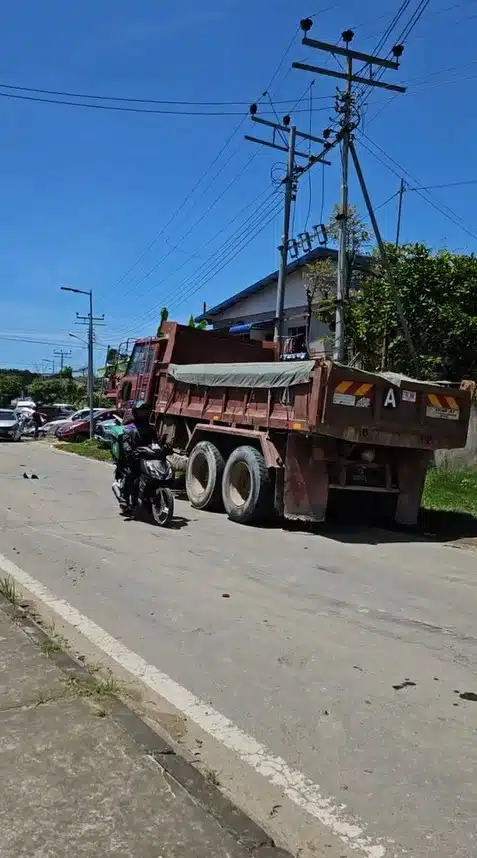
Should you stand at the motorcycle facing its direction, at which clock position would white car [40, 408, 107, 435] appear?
The white car is roughly at 7 o'clock from the motorcycle.

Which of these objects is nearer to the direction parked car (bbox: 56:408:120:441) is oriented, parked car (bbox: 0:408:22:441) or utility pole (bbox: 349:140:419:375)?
the parked car

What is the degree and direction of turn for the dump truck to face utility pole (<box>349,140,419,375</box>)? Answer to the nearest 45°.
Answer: approximately 45° to its right

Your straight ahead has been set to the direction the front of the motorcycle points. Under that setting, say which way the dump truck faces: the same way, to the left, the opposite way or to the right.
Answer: the opposite way

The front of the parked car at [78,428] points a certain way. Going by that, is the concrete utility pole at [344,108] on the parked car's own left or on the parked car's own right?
on the parked car's own left

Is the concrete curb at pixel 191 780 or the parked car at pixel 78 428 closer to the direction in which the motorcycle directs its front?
the concrete curb

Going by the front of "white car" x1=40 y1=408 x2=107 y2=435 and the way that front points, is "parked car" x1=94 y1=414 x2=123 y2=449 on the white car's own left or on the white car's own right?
on the white car's own left

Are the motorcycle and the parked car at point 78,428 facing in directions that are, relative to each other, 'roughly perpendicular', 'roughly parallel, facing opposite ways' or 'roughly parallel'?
roughly perpendicular

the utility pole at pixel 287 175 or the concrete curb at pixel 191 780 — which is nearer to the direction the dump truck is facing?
the utility pole
